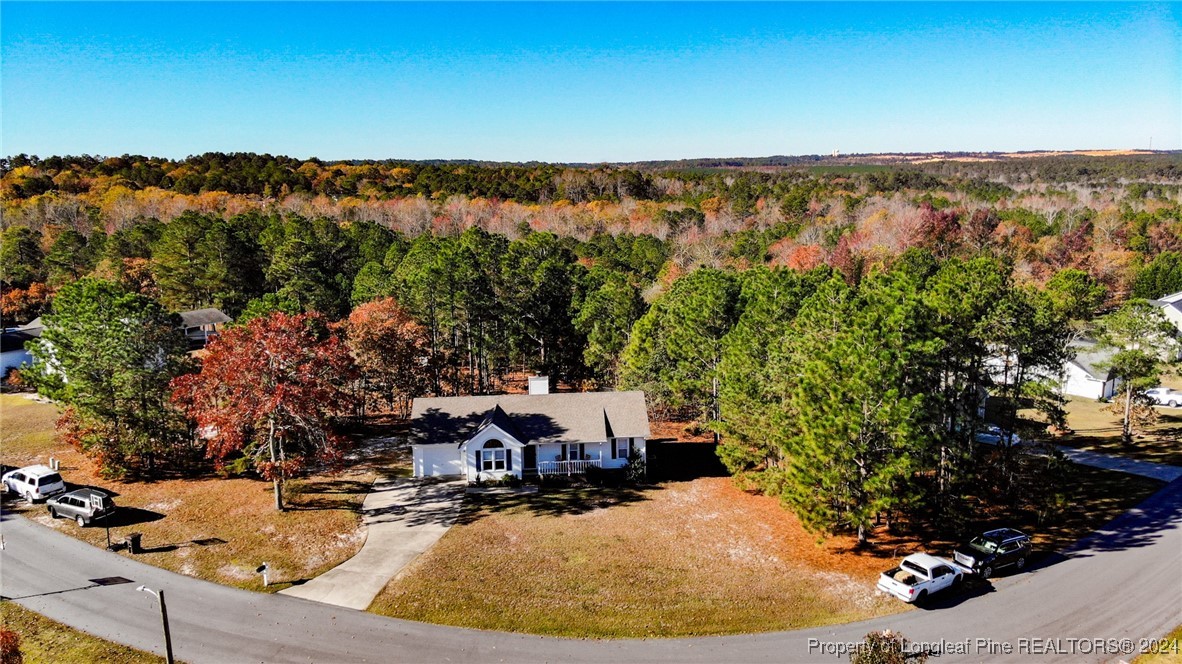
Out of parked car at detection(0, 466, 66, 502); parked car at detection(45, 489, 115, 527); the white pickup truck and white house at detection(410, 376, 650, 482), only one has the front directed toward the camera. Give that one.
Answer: the white house

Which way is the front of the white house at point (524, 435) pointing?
toward the camera

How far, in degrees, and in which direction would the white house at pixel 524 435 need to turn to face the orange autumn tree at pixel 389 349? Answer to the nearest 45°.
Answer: approximately 135° to its right

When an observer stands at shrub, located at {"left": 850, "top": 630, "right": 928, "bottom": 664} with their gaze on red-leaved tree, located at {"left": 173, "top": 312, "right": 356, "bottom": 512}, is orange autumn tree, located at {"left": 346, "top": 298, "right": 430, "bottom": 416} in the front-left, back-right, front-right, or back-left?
front-right

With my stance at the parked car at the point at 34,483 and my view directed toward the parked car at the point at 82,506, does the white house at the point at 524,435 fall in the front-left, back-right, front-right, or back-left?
front-left

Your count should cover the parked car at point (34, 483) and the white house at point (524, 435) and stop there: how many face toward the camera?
1

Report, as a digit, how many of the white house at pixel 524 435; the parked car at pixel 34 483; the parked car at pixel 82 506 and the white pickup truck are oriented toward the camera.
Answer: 1

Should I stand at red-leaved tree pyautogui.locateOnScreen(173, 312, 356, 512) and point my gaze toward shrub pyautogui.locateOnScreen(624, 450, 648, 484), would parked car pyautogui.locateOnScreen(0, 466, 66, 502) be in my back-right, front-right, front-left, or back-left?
back-left
